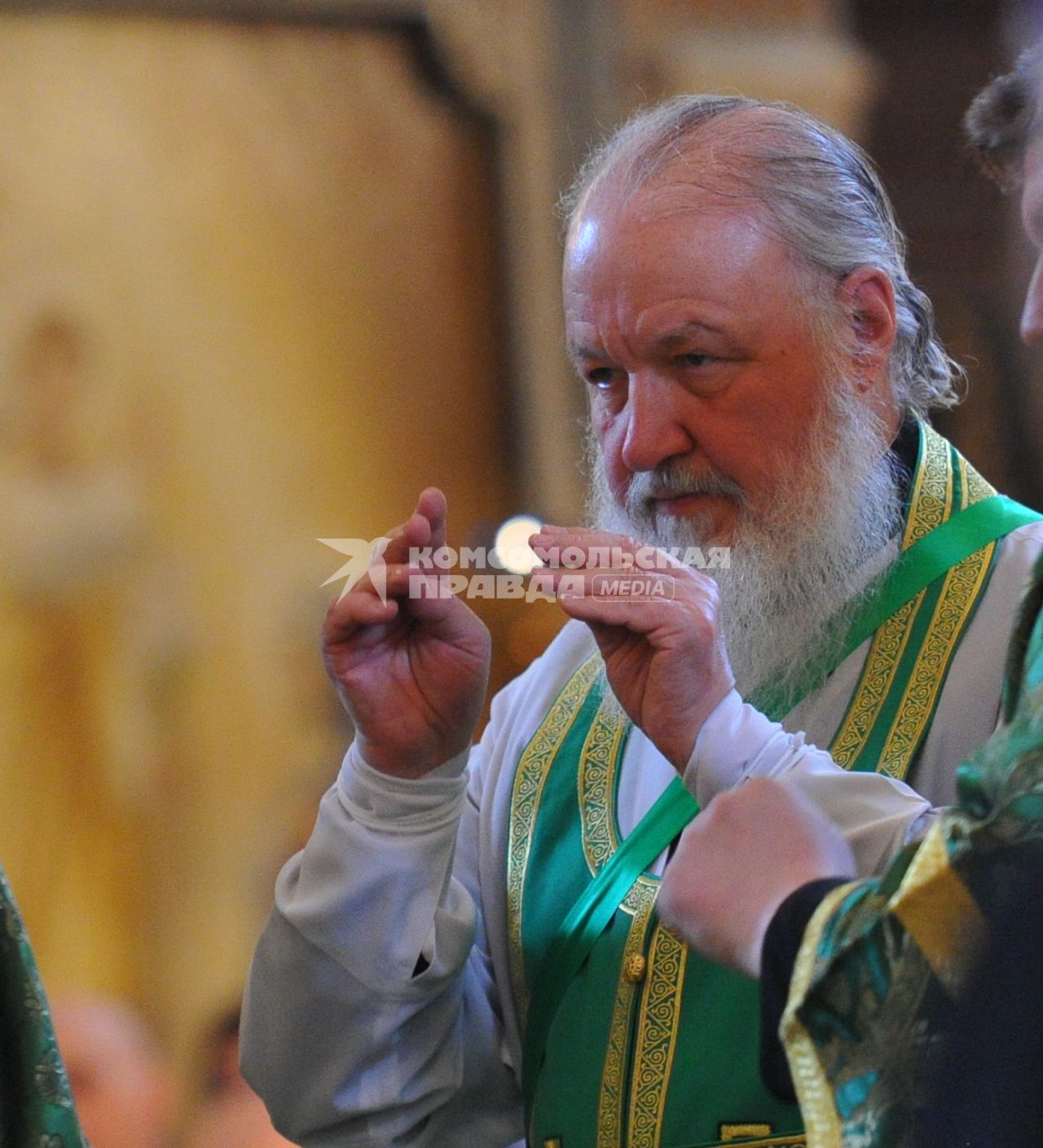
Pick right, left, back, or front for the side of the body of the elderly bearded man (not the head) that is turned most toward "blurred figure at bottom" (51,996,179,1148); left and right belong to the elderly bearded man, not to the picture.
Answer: right

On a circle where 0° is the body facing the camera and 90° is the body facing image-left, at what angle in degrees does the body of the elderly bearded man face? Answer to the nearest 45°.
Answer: approximately 45°
